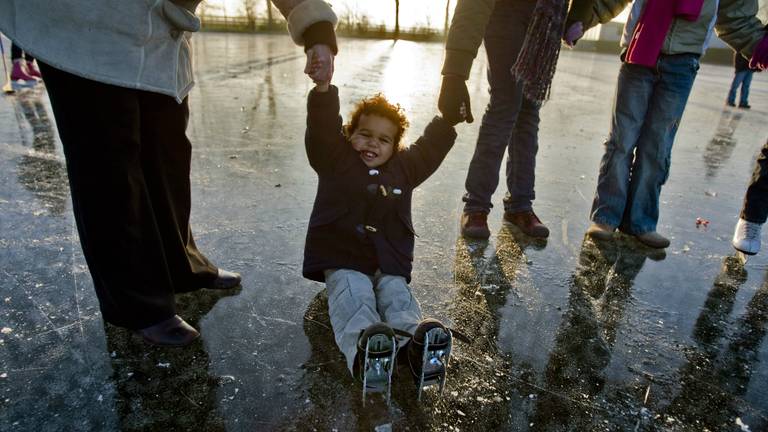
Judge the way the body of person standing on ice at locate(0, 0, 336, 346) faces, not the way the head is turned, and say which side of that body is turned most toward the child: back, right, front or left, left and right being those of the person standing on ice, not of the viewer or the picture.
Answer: front

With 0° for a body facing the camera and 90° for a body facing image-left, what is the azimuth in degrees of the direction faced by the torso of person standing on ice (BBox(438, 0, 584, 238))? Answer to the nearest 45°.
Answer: approximately 315°

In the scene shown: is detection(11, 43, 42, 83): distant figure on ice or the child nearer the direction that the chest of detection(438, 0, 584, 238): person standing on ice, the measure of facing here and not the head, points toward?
the child

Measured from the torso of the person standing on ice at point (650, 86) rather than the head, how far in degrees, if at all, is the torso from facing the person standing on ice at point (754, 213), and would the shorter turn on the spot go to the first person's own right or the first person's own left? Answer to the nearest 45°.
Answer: approximately 90° to the first person's own left

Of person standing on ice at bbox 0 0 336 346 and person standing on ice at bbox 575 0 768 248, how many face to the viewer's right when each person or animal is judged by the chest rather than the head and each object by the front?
1

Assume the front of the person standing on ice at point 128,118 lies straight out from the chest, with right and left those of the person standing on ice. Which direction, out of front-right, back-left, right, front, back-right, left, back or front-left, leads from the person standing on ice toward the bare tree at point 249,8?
left

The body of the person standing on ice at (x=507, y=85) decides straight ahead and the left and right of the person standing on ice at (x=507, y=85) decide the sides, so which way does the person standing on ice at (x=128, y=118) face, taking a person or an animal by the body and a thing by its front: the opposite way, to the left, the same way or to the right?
to the left

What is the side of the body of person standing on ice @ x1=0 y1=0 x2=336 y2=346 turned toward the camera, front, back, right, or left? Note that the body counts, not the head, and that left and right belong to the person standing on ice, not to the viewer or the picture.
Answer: right

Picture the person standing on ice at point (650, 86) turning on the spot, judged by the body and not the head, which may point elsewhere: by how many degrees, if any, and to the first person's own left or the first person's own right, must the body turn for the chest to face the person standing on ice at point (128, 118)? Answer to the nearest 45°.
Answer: approximately 45° to the first person's own right

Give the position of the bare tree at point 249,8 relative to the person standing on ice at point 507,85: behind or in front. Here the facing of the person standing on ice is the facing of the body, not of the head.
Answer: behind

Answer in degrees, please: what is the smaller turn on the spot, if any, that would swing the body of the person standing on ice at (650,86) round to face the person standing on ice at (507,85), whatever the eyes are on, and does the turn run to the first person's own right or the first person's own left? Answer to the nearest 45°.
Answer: approximately 45° to the first person's own right

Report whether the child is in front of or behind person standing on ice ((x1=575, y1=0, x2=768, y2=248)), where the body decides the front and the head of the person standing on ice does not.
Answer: in front
